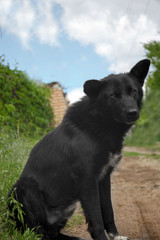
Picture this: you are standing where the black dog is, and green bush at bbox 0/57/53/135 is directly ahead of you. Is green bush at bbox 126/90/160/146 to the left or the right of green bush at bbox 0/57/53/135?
right

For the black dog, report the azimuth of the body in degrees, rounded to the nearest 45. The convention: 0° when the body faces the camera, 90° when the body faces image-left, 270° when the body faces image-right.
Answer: approximately 315°

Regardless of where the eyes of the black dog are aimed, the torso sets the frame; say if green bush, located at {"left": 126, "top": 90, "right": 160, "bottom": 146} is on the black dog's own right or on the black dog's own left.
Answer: on the black dog's own left

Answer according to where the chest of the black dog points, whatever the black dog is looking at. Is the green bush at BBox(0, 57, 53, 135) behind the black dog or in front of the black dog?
behind
